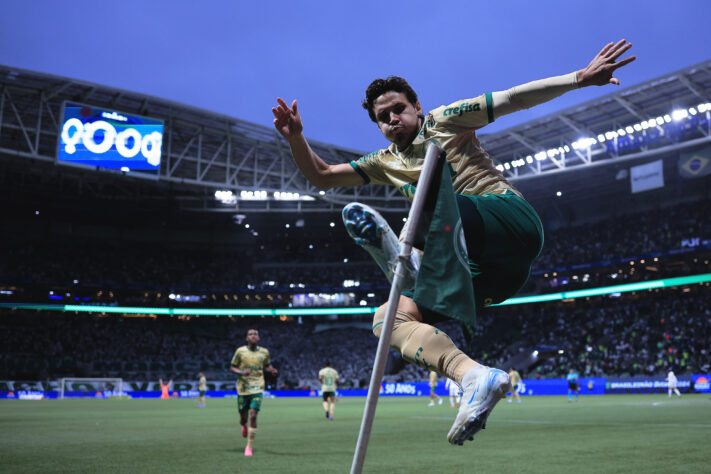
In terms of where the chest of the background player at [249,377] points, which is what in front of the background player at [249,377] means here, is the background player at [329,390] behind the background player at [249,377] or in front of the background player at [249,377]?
behind

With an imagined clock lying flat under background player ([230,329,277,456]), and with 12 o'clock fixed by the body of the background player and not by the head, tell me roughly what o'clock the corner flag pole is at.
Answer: The corner flag pole is roughly at 12 o'clock from the background player.

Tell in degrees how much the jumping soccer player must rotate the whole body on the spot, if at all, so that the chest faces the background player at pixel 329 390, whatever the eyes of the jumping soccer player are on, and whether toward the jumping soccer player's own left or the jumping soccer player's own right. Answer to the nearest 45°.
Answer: approximately 135° to the jumping soccer player's own right

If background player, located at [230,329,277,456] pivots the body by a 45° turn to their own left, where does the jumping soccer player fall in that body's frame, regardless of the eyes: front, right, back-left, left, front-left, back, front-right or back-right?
front-right

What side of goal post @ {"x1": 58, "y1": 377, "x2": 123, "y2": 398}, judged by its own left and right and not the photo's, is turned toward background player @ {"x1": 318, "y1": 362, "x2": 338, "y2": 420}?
front

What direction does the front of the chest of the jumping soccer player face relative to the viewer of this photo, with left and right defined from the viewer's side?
facing the viewer and to the left of the viewer
